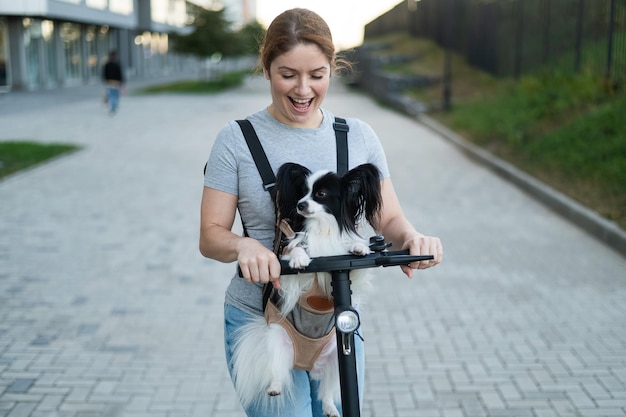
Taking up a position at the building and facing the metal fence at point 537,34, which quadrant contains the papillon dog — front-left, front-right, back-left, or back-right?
front-right

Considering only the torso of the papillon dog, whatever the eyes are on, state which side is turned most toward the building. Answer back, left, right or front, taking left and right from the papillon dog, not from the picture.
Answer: back

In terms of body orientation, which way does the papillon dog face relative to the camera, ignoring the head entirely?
toward the camera

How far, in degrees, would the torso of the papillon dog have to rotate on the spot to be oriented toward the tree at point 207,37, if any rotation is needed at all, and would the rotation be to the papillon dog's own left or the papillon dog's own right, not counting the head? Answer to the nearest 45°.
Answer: approximately 180°

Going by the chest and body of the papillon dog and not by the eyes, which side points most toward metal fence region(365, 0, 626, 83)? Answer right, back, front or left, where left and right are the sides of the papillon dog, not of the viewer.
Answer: back

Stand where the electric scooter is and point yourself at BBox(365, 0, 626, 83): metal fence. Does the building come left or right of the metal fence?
left

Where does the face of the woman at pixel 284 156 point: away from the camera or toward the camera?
toward the camera

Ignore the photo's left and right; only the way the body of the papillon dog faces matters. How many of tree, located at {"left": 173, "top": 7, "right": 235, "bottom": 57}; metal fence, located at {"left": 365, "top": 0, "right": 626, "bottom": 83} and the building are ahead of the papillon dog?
0
